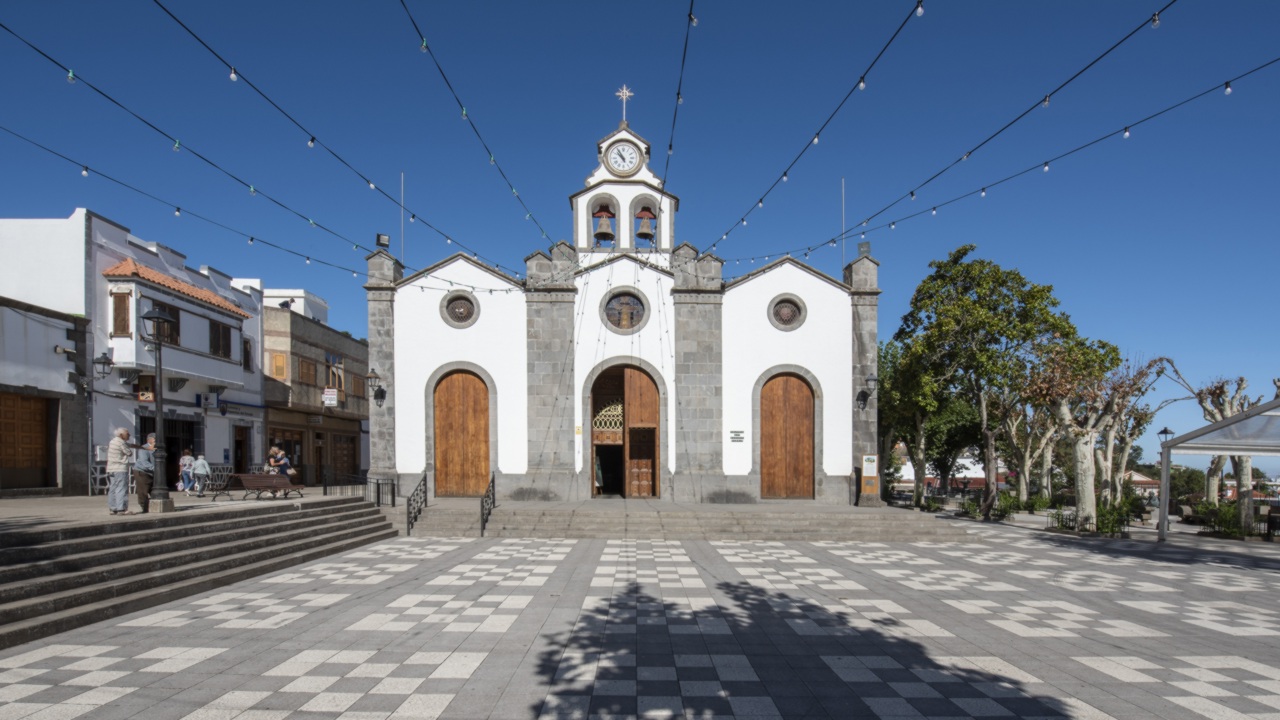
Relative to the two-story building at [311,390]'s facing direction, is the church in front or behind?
in front

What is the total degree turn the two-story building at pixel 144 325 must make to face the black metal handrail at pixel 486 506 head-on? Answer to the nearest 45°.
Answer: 0° — it already faces it

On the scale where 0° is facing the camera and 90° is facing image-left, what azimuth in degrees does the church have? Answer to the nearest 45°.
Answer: approximately 0°

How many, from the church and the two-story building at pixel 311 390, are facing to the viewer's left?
0

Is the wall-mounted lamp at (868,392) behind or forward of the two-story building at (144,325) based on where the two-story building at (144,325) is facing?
forward

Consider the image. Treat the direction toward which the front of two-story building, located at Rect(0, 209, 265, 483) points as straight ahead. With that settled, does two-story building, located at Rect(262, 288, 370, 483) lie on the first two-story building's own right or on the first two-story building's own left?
on the first two-story building's own left

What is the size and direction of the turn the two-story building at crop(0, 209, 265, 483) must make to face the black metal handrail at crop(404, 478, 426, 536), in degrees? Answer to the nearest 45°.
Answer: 0° — it already faces it

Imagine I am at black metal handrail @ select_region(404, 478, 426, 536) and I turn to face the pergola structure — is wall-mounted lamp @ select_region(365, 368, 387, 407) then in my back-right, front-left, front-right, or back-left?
back-left

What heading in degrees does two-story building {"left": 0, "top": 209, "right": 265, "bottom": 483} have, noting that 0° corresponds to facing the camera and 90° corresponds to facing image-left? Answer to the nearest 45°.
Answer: approximately 315°

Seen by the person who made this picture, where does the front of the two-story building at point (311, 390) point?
facing the viewer and to the right of the viewer

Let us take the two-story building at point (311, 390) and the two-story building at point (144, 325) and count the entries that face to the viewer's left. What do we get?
0

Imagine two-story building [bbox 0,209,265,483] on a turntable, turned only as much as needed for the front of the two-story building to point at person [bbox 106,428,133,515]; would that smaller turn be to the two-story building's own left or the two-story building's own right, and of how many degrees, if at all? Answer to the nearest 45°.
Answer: approximately 45° to the two-story building's own right
